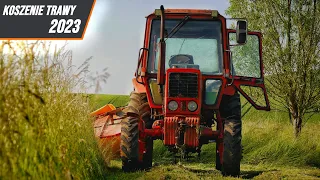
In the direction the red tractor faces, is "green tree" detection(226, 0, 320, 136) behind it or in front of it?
behind

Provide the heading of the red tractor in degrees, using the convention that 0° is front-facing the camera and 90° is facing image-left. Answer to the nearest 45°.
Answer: approximately 0°
